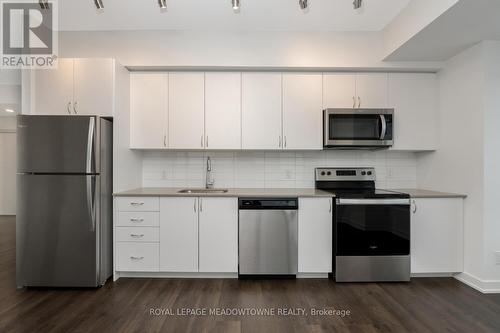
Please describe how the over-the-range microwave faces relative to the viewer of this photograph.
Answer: facing the viewer

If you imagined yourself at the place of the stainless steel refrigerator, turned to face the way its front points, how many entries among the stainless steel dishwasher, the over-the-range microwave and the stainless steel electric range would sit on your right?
0

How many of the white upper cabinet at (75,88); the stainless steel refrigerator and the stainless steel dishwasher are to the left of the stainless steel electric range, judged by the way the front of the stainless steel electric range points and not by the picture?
0

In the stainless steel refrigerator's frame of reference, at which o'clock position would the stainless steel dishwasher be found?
The stainless steel dishwasher is roughly at 10 o'clock from the stainless steel refrigerator.

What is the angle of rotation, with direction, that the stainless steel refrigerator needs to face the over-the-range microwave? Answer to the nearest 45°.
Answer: approximately 45° to its left

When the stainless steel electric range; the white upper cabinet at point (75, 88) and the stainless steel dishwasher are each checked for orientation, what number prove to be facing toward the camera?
3

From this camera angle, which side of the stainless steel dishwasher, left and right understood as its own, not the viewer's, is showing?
front

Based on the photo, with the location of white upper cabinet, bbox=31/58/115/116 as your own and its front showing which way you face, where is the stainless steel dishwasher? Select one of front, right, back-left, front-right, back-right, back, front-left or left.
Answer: front-left

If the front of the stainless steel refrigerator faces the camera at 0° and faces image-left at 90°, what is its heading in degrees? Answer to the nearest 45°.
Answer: approximately 0°

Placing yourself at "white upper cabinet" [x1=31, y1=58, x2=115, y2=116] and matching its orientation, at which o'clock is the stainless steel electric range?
The stainless steel electric range is roughly at 10 o'clock from the white upper cabinet.

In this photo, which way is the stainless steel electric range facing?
toward the camera

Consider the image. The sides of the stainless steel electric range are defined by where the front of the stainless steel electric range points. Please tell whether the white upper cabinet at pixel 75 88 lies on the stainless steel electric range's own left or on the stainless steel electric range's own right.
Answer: on the stainless steel electric range's own right

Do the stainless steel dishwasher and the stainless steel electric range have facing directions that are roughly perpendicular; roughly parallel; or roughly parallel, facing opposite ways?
roughly parallel

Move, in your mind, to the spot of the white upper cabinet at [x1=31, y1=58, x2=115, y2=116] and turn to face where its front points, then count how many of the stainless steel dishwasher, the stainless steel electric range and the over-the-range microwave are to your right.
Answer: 0
